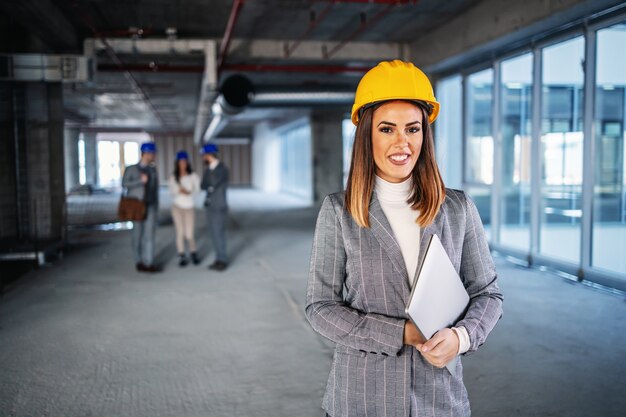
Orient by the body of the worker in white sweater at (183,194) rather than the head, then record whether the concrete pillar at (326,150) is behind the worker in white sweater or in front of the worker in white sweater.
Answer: behind

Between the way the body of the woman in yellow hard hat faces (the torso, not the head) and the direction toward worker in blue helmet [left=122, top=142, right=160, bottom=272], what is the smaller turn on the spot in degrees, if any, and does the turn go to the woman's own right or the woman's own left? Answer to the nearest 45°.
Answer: approximately 135° to the woman's own right

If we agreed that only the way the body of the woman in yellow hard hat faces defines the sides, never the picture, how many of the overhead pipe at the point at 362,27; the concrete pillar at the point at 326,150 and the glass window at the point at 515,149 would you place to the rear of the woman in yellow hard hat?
3

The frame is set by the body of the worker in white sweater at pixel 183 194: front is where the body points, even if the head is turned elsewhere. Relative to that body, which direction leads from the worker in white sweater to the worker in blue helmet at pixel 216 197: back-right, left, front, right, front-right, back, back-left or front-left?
front-left

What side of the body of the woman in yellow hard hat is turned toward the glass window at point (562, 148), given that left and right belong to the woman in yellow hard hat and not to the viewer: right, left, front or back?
back

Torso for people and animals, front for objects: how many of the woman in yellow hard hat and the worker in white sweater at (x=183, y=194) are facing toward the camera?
2

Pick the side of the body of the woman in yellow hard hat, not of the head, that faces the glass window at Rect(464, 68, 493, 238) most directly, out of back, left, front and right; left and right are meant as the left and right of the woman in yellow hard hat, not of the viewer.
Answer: back

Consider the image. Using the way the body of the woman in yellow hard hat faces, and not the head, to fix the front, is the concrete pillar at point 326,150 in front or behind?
behind
